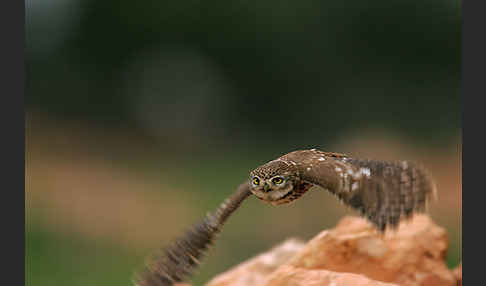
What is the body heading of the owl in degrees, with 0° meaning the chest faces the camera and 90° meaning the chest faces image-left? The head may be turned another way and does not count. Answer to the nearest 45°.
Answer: approximately 45°
